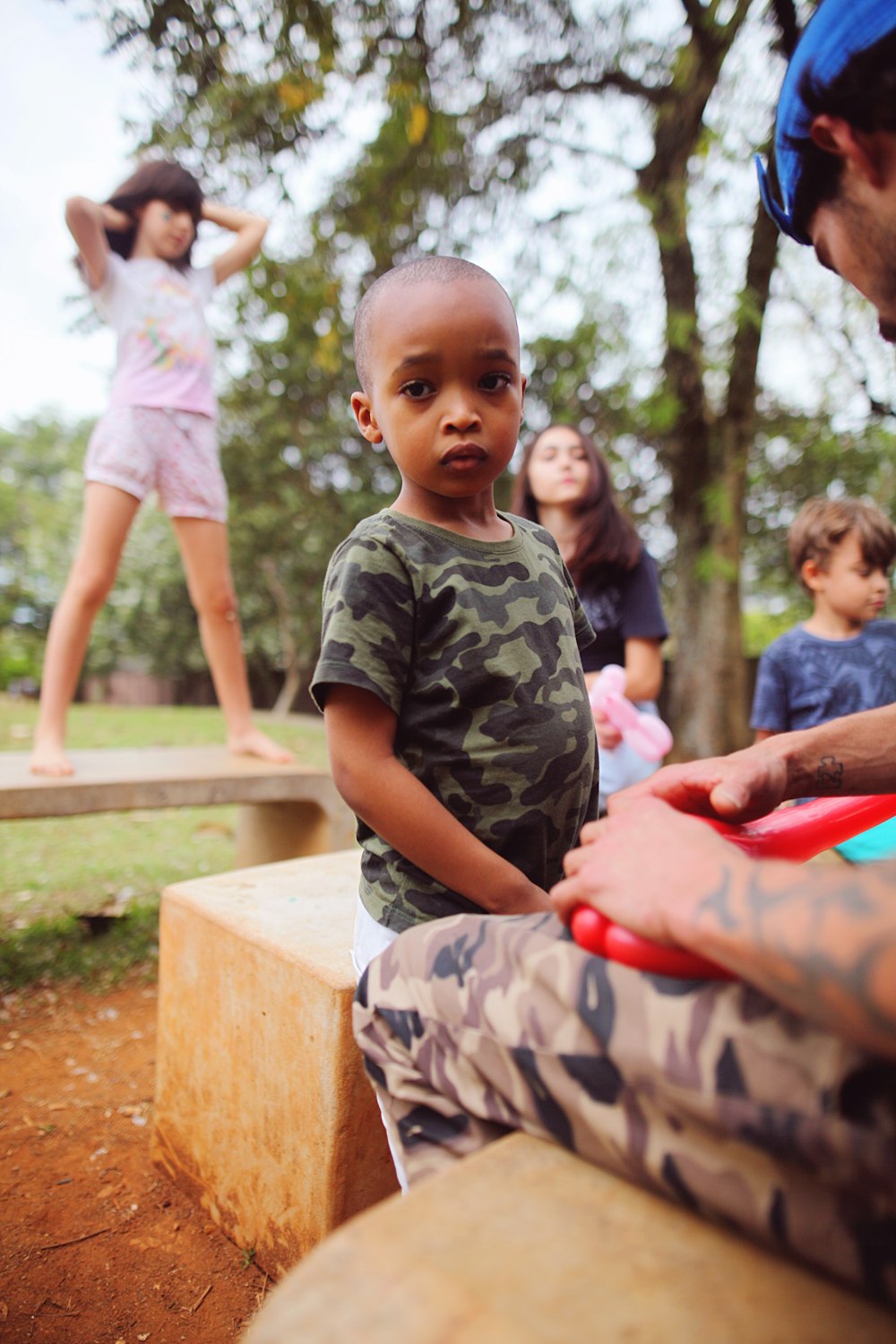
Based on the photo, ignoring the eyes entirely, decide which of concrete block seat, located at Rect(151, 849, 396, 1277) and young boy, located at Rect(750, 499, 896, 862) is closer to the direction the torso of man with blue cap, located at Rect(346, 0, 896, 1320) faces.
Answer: the concrete block seat

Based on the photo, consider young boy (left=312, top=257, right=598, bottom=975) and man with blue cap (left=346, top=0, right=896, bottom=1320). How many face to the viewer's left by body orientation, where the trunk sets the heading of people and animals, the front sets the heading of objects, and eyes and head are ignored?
1

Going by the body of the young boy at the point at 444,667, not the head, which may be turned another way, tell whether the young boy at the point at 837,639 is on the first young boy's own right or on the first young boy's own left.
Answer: on the first young boy's own left

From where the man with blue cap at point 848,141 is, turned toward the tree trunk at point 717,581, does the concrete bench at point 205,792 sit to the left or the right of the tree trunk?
left

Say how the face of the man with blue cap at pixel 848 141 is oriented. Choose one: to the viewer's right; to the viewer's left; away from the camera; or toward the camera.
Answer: to the viewer's left

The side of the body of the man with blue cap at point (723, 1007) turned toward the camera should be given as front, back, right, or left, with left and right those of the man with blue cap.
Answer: left

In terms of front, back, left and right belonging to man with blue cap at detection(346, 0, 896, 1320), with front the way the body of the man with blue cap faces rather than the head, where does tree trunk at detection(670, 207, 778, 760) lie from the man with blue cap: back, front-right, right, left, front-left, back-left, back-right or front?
right
